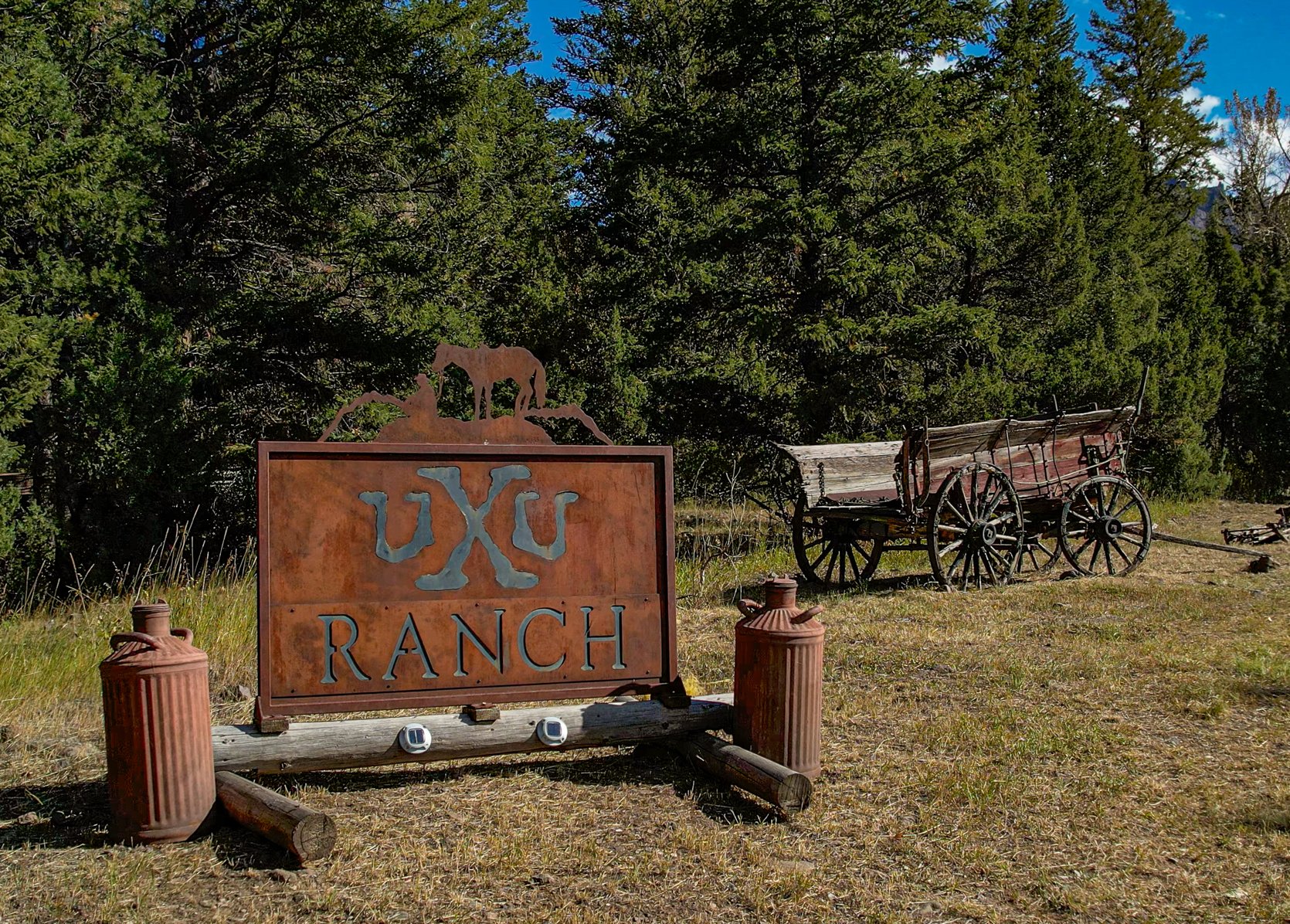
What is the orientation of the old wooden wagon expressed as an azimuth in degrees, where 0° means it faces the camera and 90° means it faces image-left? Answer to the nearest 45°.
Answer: approximately 225°

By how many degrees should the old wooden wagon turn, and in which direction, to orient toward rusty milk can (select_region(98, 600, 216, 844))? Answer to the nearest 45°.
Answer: approximately 135° to its right

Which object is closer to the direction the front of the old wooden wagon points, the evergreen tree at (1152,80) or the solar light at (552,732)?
the evergreen tree

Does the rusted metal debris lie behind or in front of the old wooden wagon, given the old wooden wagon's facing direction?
in front

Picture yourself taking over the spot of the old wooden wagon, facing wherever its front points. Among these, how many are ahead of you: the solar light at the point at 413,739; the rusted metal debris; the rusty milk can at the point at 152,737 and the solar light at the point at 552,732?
1

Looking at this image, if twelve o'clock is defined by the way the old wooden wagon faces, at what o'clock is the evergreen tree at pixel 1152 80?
The evergreen tree is roughly at 11 o'clock from the old wooden wagon.

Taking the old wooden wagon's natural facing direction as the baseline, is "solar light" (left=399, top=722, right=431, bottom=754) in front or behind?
behind

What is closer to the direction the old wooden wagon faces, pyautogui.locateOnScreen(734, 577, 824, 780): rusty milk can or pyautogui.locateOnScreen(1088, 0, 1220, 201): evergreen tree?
the evergreen tree

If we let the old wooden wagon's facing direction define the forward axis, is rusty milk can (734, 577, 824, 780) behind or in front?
behind

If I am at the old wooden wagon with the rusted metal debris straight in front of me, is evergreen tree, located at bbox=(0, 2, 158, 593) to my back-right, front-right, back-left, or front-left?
back-left

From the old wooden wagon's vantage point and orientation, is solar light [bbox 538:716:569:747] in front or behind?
behind

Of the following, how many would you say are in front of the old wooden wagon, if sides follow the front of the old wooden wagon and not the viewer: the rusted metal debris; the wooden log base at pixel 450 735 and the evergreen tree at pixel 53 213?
1

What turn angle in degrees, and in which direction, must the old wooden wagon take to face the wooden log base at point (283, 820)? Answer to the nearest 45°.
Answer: approximately 135° to its right

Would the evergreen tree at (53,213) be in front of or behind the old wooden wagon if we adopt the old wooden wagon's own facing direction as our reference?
behind
